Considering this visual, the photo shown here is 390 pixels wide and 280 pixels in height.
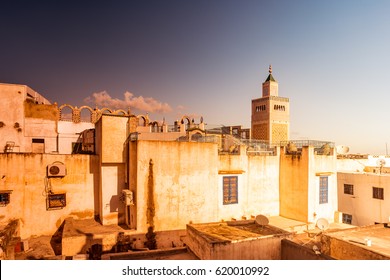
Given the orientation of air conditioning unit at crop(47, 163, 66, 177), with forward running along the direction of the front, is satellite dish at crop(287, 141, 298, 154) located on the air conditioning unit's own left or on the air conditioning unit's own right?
on the air conditioning unit's own left

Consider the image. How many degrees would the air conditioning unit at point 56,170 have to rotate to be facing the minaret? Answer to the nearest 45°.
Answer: approximately 135° to its left

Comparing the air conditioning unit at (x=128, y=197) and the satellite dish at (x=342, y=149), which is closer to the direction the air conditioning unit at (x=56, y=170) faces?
the air conditioning unit

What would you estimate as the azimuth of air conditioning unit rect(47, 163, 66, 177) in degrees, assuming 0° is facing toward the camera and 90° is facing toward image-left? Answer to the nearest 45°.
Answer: approximately 0°

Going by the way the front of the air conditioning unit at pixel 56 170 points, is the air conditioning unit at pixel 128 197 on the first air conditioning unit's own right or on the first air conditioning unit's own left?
on the first air conditioning unit's own left

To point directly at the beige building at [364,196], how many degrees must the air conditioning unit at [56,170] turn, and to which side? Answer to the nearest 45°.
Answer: approximately 90° to its left
